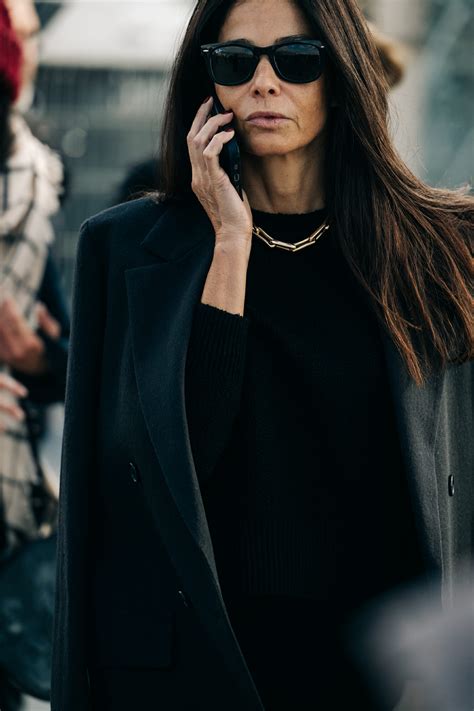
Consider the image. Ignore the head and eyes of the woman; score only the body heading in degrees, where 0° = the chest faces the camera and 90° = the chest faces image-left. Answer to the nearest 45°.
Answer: approximately 0°

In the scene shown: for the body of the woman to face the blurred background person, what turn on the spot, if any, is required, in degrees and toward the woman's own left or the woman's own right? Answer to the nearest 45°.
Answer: approximately 135° to the woman's own right
